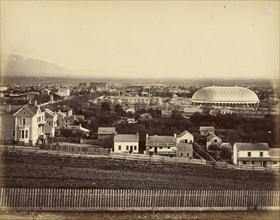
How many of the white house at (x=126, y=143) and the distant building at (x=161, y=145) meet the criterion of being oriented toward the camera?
2

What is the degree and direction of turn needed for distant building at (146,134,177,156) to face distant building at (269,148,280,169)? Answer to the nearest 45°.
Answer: approximately 90° to its left

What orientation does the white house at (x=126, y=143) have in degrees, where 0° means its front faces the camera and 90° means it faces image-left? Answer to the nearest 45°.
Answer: approximately 0°
